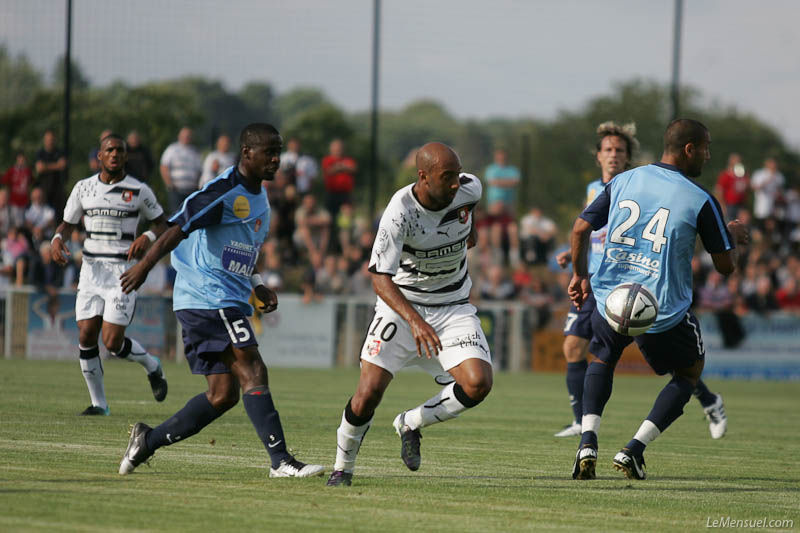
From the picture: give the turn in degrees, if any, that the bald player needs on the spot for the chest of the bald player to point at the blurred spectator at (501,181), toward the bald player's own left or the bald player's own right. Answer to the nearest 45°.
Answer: approximately 135° to the bald player's own left

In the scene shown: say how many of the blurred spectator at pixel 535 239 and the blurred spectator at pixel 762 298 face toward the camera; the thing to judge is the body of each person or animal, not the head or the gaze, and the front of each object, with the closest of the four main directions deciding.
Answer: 2

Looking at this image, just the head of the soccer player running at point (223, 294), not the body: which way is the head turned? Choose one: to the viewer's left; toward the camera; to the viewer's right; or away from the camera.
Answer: to the viewer's right

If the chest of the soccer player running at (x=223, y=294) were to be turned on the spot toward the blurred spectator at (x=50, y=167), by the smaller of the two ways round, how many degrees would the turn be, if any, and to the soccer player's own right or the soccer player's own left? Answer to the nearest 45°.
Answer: approximately 135° to the soccer player's own left

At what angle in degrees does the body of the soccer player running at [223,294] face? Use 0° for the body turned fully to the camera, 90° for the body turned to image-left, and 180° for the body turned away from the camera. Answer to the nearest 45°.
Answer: approximately 315°

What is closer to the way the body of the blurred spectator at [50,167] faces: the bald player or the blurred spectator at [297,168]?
the bald player

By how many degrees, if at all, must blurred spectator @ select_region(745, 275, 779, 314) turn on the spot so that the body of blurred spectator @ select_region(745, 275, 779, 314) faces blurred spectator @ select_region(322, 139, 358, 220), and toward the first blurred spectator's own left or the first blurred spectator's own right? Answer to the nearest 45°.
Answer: approximately 90° to the first blurred spectator's own right

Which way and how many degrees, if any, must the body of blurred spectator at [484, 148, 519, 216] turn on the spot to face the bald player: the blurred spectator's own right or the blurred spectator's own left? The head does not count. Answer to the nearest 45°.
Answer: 0° — they already face them

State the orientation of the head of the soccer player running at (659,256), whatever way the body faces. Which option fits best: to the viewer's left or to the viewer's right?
to the viewer's right
